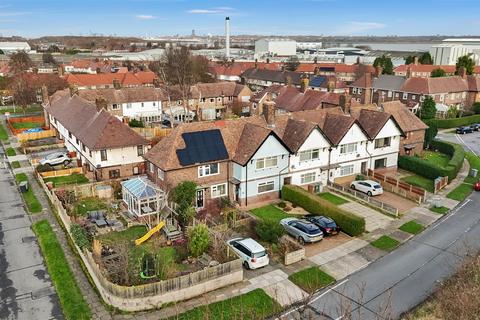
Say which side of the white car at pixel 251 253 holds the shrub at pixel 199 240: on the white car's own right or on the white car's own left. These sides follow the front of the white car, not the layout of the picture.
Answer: on the white car's own left

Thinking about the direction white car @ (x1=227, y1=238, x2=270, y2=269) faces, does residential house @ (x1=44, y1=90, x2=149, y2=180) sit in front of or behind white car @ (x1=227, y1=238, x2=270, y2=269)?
in front

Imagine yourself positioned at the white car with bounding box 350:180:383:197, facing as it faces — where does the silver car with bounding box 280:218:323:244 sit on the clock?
The silver car is roughly at 8 o'clock from the white car.

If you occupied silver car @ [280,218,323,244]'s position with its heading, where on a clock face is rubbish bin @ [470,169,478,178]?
The rubbish bin is roughly at 3 o'clock from the silver car.

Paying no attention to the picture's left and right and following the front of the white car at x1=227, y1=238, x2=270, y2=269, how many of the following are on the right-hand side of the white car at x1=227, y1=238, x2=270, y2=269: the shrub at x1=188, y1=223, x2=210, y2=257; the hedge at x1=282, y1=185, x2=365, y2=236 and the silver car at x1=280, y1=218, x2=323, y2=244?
2

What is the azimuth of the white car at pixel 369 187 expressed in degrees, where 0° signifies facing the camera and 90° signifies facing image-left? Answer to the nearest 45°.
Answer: approximately 135°

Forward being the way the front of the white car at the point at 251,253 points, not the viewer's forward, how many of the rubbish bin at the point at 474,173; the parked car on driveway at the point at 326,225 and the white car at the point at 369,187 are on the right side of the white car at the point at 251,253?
3

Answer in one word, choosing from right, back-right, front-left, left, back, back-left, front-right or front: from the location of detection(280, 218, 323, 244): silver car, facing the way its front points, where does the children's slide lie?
front-left

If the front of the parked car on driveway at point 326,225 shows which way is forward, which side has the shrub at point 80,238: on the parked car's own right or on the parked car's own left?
on the parked car's own left

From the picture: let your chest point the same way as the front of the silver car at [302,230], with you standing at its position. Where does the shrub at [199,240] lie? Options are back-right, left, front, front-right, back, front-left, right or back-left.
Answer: left

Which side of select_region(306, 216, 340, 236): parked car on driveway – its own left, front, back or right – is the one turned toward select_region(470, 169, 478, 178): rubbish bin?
right

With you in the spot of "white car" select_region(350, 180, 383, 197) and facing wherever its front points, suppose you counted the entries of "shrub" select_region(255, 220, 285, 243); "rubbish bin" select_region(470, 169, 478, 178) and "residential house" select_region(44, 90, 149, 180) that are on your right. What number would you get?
1

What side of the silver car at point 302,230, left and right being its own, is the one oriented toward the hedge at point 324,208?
right

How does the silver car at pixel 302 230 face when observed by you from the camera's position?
facing away from the viewer and to the left of the viewer

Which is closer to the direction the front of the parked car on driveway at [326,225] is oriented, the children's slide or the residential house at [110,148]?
the residential house

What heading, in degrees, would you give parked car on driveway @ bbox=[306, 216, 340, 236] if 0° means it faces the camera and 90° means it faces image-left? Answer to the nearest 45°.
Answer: approximately 135°

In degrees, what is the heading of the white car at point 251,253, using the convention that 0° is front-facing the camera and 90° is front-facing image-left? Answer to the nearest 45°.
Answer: approximately 135°
